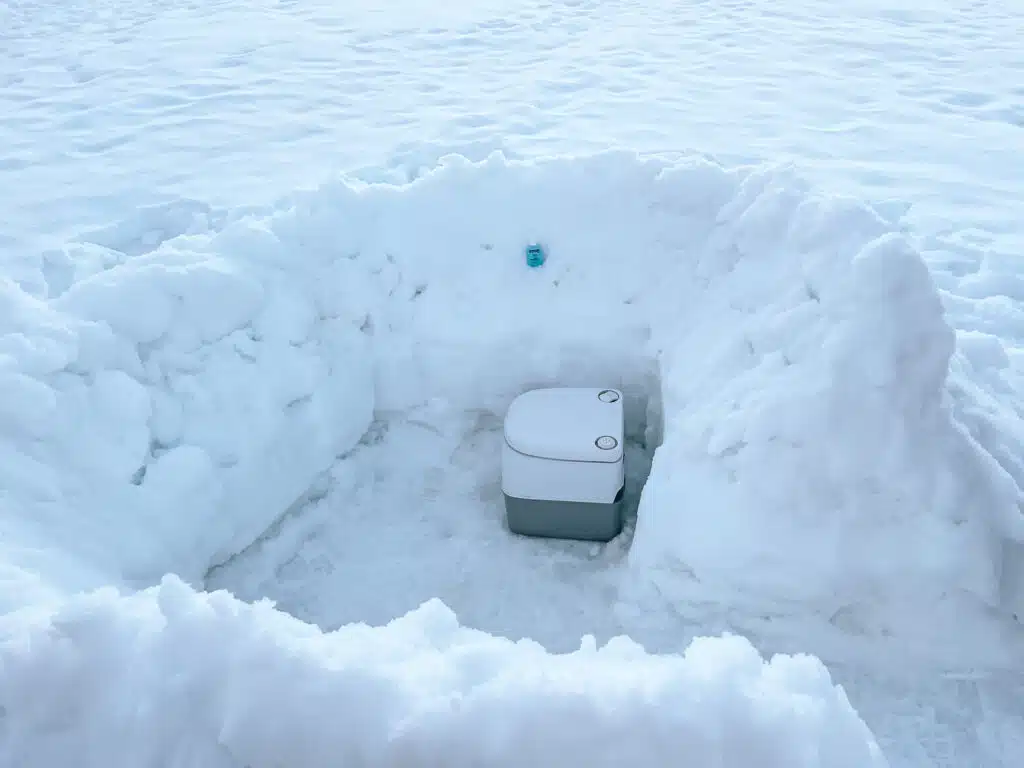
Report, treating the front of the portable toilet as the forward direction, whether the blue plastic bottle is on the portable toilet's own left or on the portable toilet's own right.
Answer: on the portable toilet's own right
